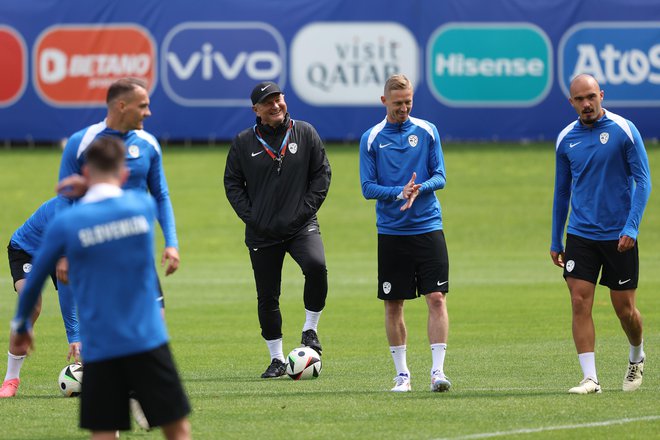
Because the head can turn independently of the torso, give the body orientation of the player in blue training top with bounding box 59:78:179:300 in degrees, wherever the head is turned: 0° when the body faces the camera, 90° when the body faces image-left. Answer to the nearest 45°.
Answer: approximately 315°

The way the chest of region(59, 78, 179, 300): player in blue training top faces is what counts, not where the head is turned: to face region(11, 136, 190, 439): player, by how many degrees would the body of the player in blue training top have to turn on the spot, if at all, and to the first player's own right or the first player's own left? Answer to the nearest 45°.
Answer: approximately 45° to the first player's own right

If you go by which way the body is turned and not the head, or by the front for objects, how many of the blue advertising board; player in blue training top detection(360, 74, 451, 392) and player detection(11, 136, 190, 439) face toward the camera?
2

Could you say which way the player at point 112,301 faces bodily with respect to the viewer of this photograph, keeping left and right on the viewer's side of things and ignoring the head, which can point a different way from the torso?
facing away from the viewer

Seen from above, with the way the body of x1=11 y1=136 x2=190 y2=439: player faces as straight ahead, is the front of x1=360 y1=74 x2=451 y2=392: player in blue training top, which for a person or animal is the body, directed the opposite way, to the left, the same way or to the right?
the opposite way

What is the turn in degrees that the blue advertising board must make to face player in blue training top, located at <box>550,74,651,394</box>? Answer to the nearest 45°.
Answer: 0° — it already faces them

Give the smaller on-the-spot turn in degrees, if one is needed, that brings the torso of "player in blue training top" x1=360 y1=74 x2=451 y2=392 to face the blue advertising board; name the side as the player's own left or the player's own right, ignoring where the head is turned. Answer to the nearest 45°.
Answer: approximately 180°

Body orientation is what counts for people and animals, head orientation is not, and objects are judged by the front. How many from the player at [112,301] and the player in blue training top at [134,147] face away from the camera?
1

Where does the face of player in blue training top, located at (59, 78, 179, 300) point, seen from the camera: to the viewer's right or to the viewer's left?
to the viewer's right
